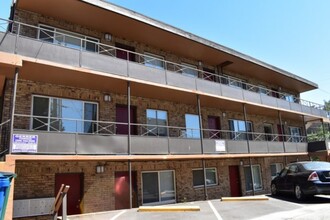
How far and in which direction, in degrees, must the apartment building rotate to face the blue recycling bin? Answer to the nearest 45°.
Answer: approximately 45° to its right

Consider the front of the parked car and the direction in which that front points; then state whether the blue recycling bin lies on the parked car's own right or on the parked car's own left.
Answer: on the parked car's own left

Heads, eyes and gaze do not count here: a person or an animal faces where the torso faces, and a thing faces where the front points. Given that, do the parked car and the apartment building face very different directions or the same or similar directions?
very different directions

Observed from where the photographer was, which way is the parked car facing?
facing away from the viewer and to the left of the viewer

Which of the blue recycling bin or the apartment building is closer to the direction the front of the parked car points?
the apartment building
